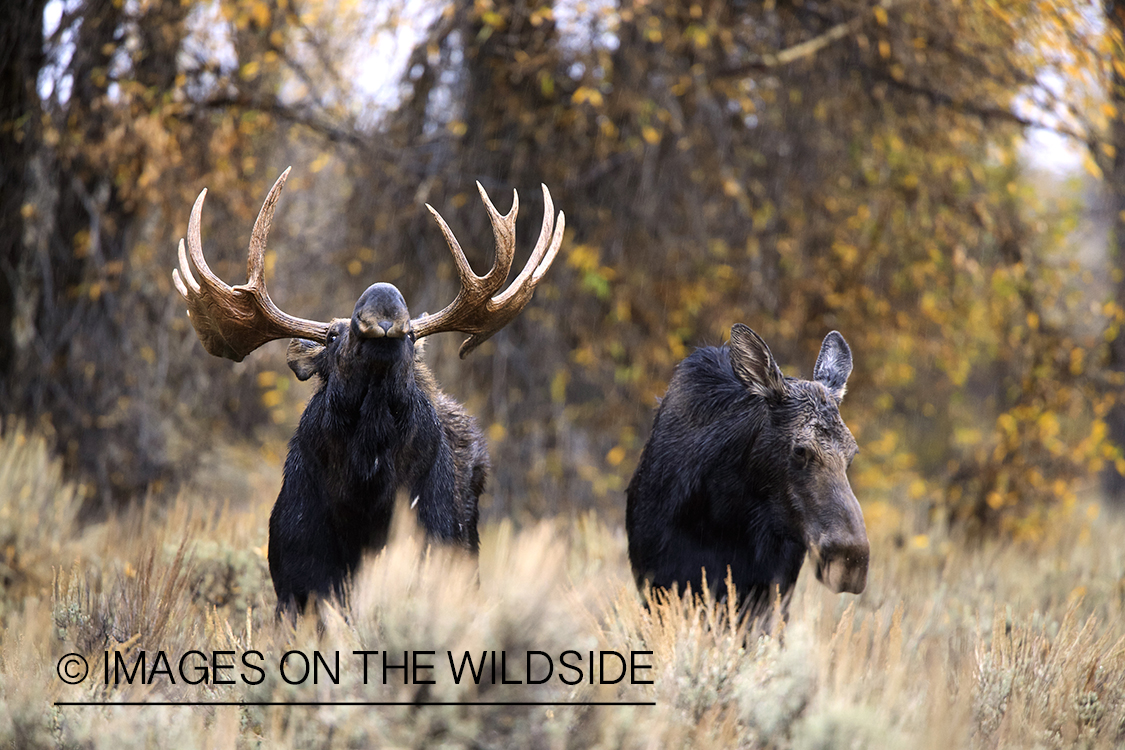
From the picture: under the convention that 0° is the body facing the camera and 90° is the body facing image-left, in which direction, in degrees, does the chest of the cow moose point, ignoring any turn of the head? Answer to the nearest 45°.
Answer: approximately 315°

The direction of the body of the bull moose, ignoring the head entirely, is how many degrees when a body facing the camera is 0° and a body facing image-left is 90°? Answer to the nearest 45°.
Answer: approximately 0°

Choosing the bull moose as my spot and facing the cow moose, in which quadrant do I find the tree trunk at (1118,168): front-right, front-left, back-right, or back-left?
front-left

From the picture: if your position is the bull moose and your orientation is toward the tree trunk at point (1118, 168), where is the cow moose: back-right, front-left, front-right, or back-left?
front-right

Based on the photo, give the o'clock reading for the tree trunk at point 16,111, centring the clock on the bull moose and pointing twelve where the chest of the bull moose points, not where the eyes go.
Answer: The tree trunk is roughly at 5 o'clock from the bull moose.

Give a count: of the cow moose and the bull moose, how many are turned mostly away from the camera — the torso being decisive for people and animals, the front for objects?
0

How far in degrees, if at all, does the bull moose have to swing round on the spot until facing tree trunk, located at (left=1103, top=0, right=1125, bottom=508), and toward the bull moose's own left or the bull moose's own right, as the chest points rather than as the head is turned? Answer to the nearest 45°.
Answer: approximately 135° to the bull moose's own left

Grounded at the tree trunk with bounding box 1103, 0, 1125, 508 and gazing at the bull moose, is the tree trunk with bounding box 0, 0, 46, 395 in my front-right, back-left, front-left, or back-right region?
front-right

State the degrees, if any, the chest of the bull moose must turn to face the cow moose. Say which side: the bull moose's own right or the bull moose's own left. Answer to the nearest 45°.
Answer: approximately 90° to the bull moose's own left

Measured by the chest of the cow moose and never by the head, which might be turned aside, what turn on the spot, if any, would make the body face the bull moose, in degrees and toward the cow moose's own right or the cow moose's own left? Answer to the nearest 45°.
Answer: approximately 135° to the cow moose's own right
